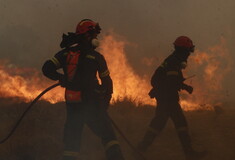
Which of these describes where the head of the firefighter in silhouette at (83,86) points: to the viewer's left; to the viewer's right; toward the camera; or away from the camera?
to the viewer's right

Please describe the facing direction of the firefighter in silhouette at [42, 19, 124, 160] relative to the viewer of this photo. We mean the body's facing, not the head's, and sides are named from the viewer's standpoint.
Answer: facing the viewer and to the right of the viewer

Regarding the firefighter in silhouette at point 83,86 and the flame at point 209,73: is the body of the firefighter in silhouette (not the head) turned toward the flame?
no

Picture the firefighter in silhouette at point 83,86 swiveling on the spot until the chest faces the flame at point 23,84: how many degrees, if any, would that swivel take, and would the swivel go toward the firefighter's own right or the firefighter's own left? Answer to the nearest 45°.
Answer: approximately 135° to the firefighter's own left
